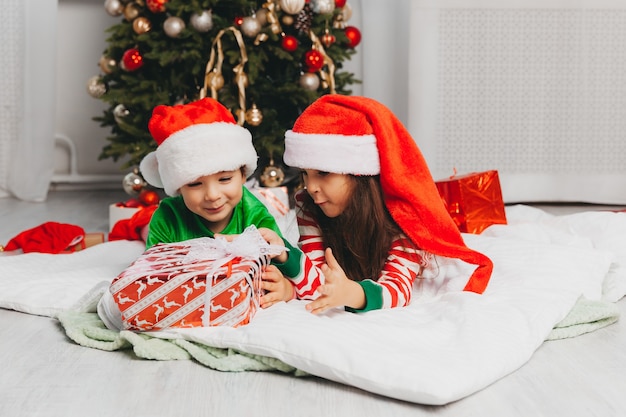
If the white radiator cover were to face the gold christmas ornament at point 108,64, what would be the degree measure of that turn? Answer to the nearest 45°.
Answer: approximately 45° to its right

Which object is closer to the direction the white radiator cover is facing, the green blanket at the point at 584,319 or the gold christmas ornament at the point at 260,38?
the green blanket

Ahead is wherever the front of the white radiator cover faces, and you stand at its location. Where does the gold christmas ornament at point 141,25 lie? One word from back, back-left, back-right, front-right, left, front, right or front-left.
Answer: front-right

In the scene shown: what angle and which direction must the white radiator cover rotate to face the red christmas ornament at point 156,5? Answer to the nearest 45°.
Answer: approximately 45° to its right

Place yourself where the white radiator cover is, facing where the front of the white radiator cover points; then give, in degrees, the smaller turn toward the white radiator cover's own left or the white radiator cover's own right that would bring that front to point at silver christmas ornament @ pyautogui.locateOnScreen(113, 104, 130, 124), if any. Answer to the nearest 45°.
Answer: approximately 45° to the white radiator cover's own right

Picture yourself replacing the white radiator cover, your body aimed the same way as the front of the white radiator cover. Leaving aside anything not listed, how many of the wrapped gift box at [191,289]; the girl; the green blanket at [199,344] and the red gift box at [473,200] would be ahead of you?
4

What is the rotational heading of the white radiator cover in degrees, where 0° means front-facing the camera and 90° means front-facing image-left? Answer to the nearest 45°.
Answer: approximately 0°

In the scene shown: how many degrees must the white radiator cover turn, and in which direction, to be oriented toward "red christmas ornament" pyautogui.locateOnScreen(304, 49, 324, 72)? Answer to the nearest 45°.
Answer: approximately 45° to its right

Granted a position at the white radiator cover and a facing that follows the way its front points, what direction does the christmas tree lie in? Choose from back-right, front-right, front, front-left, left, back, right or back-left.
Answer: front-right

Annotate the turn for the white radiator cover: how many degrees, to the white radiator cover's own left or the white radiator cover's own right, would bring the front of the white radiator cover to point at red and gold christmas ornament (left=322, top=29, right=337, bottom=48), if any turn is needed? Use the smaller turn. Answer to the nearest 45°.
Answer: approximately 45° to the white radiator cover's own right

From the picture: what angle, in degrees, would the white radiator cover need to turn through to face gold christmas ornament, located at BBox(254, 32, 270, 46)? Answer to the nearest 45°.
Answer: approximately 45° to its right
